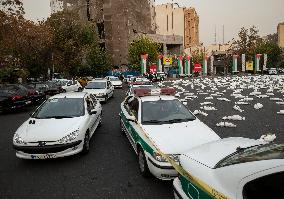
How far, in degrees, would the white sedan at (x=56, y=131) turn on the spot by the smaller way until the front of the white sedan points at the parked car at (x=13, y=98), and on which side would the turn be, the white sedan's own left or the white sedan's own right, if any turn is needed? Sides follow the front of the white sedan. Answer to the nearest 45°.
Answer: approximately 135° to the white sedan's own right

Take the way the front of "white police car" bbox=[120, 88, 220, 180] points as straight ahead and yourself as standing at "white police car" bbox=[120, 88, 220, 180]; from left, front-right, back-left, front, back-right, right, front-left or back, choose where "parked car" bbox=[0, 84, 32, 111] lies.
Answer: back

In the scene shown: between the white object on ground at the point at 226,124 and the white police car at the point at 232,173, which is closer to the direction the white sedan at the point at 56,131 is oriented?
the white police car

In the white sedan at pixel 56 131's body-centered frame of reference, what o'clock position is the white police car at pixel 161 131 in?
The white police car is roughly at 9 o'clock from the white sedan.

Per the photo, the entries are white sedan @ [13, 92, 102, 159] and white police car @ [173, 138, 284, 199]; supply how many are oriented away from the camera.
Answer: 0

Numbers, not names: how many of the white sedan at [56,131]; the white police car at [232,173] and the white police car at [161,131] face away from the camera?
0

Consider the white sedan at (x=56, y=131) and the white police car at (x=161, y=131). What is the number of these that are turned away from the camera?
0
